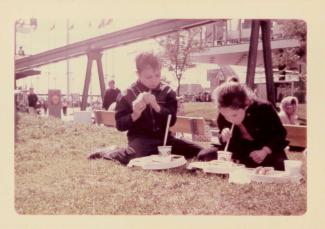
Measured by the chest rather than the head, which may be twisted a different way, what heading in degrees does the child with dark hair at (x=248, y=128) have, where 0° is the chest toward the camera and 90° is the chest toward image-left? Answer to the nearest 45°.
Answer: approximately 45°

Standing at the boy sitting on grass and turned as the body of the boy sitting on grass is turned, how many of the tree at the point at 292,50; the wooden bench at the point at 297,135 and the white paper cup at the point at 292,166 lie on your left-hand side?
3

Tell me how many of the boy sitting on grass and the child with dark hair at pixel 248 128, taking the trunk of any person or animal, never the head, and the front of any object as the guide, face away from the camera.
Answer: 0

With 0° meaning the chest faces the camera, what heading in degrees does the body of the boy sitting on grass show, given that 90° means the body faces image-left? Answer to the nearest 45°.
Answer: approximately 0°
